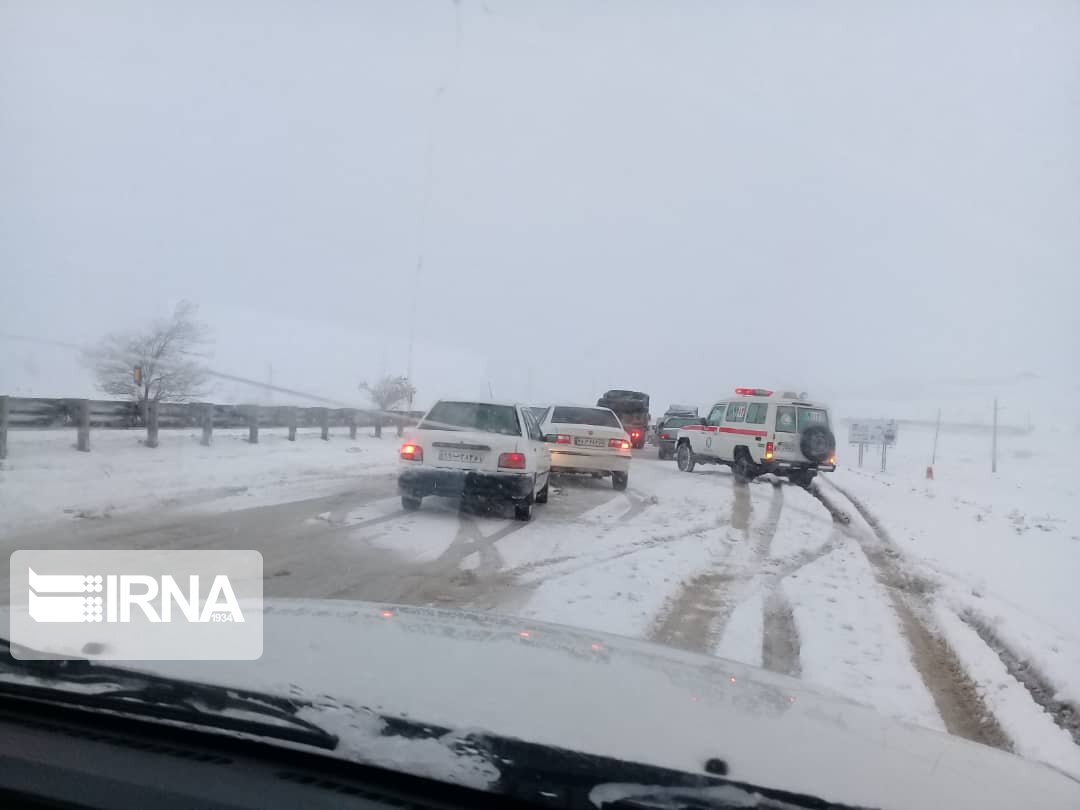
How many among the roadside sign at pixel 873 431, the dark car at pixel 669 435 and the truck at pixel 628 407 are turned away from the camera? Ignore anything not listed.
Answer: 2

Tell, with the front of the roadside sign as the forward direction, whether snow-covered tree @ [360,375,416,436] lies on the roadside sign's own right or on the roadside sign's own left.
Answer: on the roadside sign's own right

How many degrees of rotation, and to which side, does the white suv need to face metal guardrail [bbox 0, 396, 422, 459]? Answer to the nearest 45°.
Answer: approximately 45° to its left

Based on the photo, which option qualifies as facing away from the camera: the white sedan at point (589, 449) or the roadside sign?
the white sedan

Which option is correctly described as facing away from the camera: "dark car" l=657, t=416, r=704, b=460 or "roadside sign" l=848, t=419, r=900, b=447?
the dark car

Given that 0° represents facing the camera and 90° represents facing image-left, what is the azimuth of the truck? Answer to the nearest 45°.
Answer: approximately 180°

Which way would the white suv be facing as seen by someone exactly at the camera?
facing away from the viewer and to the left of the viewer

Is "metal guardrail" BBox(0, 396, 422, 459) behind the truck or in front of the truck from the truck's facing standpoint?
behind

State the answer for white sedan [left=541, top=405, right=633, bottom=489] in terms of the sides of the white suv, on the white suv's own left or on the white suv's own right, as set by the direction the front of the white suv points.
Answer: on the white suv's own left

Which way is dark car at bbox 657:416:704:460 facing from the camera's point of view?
away from the camera
